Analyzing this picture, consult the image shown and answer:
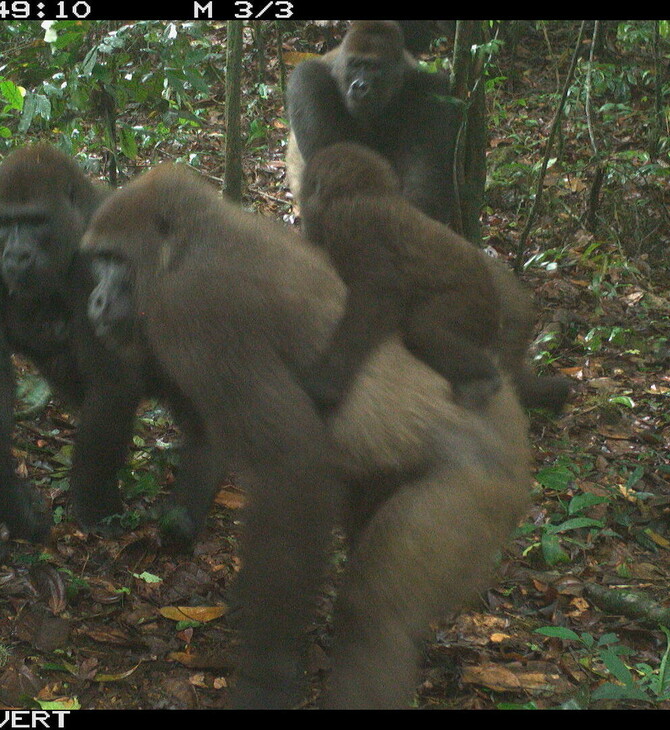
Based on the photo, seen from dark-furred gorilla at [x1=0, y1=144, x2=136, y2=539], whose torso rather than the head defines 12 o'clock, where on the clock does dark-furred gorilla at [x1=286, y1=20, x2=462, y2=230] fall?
dark-furred gorilla at [x1=286, y1=20, x2=462, y2=230] is roughly at 6 o'clock from dark-furred gorilla at [x1=0, y1=144, x2=136, y2=539].

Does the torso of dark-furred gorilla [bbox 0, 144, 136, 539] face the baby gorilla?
no

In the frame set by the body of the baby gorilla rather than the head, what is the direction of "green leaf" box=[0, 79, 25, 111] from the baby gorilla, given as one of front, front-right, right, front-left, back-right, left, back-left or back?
front

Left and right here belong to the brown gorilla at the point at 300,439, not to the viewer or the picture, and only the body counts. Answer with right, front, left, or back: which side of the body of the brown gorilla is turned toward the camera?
left

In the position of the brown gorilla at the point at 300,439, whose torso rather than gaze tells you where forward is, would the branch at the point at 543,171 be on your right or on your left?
on your right

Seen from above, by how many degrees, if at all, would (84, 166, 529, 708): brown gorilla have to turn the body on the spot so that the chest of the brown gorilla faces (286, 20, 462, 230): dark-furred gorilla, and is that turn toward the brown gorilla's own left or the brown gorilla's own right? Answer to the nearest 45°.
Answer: approximately 90° to the brown gorilla's own right

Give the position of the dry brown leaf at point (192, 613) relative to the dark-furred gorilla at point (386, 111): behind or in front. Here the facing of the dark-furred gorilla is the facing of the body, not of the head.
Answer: in front

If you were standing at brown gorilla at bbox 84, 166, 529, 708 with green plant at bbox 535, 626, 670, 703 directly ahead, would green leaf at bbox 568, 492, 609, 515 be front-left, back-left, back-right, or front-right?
front-left

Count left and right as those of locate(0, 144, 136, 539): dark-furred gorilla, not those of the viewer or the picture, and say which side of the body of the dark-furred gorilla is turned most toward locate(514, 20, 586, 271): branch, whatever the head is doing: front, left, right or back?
back

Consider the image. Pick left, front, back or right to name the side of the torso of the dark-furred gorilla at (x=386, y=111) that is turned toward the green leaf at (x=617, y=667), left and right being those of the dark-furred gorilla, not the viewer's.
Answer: front

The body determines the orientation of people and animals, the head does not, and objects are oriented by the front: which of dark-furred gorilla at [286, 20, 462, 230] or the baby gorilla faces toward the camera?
the dark-furred gorilla

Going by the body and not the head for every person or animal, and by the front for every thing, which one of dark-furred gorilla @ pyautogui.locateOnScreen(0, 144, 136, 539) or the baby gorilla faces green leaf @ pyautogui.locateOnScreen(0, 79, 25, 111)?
the baby gorilla

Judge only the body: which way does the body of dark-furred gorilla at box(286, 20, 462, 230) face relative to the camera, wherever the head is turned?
toward the camera

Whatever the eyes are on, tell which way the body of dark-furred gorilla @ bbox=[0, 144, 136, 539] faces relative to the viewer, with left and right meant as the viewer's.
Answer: facing the viewer and to the left of the viewer

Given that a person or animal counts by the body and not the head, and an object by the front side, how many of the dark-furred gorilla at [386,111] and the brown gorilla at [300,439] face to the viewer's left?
1

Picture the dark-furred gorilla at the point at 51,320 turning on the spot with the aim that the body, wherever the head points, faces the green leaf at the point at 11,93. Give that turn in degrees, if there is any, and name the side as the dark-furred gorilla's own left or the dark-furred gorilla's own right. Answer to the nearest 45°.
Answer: approximately 135° to the dark-furred gorilla's own right

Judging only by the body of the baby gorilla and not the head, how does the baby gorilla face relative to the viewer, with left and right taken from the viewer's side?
facing away from the viewer and to the left of the viewer
